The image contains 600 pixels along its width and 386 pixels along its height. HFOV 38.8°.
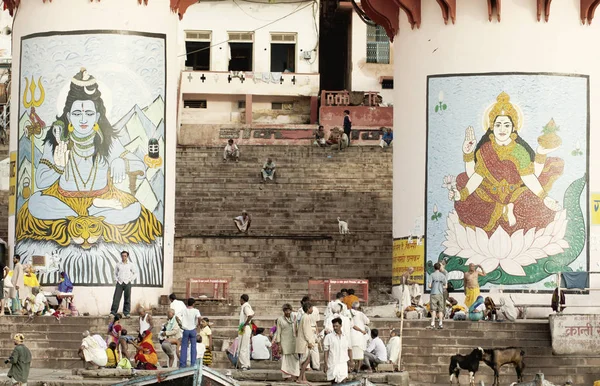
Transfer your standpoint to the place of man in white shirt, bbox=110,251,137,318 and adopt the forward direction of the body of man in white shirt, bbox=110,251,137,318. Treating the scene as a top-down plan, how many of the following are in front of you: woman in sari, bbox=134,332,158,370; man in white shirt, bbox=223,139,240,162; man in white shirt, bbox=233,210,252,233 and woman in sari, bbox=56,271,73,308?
1

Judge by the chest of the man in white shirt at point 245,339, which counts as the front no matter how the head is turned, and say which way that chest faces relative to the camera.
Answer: to the viewer's left

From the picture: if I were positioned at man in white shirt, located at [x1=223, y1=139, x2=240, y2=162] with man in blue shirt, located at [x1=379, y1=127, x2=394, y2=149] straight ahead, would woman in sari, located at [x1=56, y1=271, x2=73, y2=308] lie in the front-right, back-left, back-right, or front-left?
back-right

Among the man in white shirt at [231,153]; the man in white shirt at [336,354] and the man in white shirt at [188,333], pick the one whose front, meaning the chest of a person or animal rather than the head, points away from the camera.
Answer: the man in white shirt at [188,333]

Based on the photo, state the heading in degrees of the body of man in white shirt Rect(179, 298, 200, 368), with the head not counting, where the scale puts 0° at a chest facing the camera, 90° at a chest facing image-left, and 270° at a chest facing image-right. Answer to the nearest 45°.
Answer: approximately 180°

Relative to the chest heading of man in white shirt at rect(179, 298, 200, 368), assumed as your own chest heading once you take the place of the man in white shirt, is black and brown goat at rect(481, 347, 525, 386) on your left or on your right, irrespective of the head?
on your right

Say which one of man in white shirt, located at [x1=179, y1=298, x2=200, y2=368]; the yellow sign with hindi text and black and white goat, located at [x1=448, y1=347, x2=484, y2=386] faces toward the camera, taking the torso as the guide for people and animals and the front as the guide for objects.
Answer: the yellow sign with hindi text

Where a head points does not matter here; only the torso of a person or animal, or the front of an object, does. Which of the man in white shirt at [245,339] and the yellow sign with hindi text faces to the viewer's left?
the man in white shirt

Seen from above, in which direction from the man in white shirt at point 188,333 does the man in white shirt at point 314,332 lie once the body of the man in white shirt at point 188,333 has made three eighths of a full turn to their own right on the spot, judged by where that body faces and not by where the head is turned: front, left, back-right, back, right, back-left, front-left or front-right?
front-left

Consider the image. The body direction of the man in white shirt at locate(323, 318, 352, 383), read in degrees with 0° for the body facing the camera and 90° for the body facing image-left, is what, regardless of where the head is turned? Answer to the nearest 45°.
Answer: approximately 0°

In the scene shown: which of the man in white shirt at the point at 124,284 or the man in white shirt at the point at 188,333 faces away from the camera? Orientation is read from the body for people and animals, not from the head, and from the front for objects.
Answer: the man in white shirt at the point at 188,333

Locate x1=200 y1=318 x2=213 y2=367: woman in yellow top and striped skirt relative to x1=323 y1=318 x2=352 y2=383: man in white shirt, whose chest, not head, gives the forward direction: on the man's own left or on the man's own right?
on the man's own right

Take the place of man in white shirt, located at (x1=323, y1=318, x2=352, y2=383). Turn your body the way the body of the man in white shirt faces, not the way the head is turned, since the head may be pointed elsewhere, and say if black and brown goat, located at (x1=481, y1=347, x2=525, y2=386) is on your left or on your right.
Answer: on your left

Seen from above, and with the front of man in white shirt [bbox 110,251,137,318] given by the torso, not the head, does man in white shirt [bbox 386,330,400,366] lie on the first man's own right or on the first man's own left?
on the first man's own left
